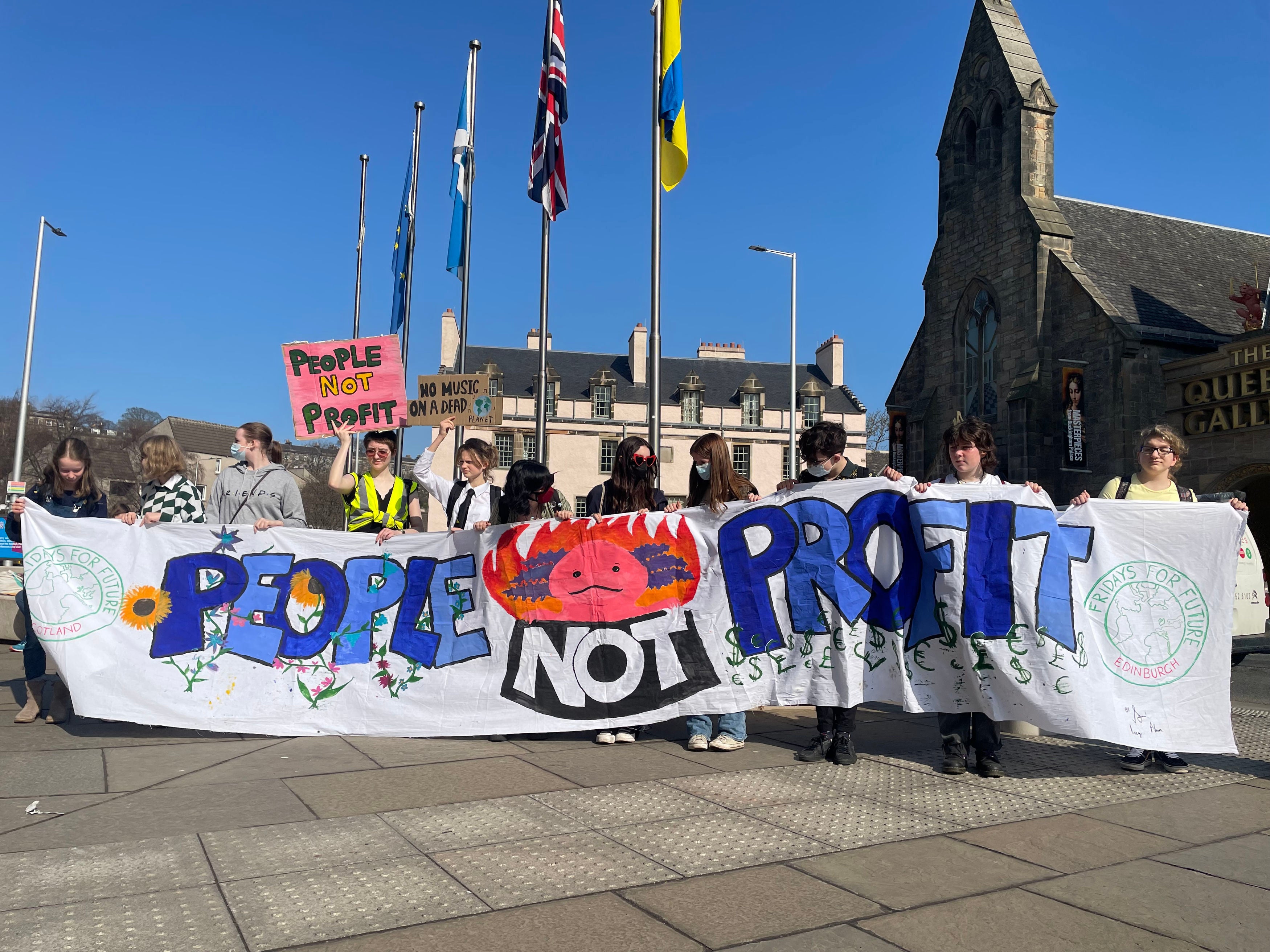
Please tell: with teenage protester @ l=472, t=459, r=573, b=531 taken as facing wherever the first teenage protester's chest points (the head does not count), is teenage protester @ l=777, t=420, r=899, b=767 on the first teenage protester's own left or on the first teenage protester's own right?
on the first teenage protester's own left

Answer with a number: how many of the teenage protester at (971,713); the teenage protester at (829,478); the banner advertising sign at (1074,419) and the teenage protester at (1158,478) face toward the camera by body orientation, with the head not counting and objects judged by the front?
4

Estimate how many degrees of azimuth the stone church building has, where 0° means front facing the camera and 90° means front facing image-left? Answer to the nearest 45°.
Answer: approximately 45°

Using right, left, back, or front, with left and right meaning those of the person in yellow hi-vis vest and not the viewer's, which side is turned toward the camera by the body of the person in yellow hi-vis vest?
front

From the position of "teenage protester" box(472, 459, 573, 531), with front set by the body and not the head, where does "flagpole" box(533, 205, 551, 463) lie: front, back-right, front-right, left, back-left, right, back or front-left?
back

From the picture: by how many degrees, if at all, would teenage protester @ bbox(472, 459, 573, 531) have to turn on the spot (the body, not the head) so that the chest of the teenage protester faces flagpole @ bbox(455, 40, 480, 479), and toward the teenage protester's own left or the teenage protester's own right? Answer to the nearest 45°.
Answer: approximately 180°

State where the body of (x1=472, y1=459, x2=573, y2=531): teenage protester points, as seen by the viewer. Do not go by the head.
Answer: toward the camera

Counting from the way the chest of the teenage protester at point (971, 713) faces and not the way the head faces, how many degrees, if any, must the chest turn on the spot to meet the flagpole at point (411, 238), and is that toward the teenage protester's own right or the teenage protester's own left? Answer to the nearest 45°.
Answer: approximately 135° to the teenage protester's own right

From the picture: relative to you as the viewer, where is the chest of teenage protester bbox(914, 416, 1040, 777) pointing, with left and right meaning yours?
facing the viewer

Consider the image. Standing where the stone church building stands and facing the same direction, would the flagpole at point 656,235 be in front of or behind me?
in front

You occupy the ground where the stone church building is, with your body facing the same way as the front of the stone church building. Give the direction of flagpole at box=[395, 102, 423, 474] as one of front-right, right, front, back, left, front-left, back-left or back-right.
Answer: front

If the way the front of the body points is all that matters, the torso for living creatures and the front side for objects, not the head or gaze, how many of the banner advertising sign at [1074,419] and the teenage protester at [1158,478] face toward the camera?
2

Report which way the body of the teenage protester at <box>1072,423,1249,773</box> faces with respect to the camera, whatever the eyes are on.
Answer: toward the camera

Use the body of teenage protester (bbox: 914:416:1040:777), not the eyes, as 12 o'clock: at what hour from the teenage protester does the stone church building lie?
The stone church building is roughly at 6 o'clock from the teenage protester.

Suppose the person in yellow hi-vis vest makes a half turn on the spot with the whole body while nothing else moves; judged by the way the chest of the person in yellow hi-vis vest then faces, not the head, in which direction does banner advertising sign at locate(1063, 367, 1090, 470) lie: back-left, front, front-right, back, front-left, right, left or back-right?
front-right

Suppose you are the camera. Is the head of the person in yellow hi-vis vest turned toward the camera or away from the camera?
toward the camera
